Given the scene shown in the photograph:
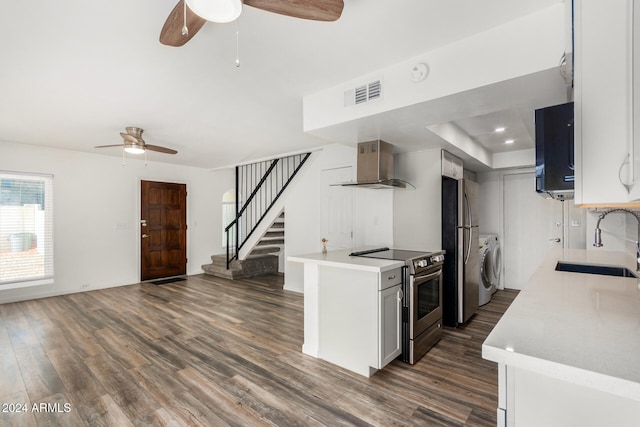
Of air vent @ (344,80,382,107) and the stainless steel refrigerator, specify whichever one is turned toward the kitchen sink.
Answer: the stainless steel refrigerator

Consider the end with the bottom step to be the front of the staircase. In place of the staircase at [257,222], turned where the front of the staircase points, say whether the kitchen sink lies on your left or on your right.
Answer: on your left

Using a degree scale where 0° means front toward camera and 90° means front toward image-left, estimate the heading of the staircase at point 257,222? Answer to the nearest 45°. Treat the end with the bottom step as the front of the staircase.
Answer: approximately 45°

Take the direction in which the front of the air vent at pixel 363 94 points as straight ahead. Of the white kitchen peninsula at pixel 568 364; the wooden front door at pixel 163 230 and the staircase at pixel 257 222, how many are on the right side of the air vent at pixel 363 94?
2

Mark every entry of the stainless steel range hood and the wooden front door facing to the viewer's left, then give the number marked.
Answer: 0

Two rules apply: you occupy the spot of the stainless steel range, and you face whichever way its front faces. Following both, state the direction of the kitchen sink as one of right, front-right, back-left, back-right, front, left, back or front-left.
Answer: front-left

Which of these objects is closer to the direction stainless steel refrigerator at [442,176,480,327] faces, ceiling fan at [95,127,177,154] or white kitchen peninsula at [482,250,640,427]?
the white kitchen peninsula

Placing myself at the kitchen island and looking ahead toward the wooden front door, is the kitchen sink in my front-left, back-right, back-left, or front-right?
back-right
